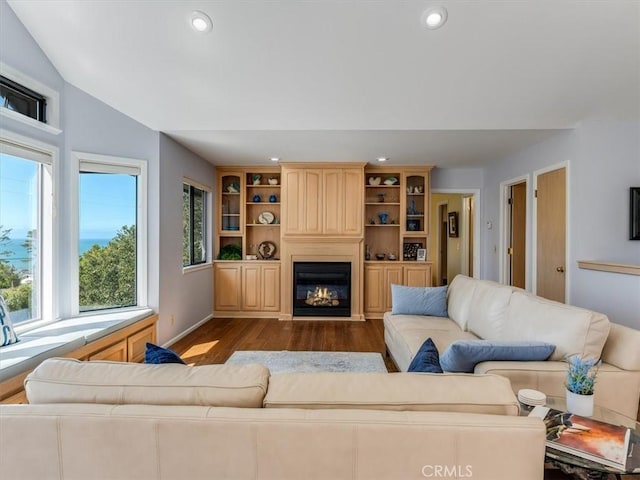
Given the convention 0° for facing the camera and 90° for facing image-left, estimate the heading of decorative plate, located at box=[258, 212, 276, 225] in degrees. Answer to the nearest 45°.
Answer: approximately 0°

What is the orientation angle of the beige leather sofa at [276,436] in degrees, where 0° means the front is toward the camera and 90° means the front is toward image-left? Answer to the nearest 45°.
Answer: approximately 180°

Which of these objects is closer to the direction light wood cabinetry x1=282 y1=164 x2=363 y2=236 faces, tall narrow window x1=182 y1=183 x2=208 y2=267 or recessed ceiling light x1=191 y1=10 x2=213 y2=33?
the recessed ceiling light

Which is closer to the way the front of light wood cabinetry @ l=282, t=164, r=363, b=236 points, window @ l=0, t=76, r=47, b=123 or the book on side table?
the book on side table

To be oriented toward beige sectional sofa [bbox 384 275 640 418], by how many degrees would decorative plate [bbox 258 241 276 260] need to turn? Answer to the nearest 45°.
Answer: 0° — it already faces it

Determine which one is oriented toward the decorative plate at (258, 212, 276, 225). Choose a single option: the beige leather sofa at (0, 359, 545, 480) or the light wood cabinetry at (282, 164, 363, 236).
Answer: the beige leather sofa

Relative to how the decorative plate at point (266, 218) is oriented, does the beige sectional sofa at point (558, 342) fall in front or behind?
in front

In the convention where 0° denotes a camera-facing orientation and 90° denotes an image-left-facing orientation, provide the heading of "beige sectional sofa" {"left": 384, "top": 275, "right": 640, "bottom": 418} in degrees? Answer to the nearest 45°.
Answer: approximately 45°

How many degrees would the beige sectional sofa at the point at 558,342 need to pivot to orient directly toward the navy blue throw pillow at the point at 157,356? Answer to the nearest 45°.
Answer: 0° — it already faces it

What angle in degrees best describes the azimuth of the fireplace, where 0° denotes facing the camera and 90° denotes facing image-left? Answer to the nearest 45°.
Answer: approximately 0°

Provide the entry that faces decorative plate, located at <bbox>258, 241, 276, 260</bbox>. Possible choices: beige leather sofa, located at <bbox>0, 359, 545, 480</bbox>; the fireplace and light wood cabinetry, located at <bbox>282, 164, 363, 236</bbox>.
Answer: the beige leather sofa
